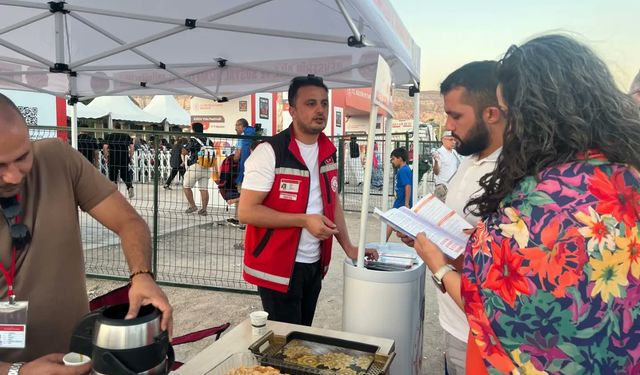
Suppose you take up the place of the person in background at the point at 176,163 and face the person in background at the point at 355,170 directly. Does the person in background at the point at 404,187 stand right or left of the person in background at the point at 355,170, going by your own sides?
right

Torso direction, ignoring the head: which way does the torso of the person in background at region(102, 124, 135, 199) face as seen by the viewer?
away from the camera

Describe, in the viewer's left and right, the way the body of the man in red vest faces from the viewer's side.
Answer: facing the viewer and to the right of the viewer

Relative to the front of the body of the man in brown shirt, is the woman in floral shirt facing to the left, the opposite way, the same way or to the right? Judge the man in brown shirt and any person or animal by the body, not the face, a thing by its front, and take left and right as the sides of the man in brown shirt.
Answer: the opposite way

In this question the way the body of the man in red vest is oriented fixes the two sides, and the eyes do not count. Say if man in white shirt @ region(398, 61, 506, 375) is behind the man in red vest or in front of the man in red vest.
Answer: in front

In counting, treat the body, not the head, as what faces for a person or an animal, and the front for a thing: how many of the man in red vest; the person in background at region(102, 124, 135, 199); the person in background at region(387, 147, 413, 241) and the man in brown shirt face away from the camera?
1

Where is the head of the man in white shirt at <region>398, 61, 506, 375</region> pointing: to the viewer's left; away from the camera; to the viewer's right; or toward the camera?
to the viewer's left

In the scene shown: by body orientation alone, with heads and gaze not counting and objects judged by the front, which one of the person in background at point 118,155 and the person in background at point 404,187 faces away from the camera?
the person in background at point 118,155

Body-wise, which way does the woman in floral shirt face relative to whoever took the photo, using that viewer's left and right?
facing away from the viewer and to the left of the viewer

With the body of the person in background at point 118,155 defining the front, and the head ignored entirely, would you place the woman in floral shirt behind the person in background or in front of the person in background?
behind
